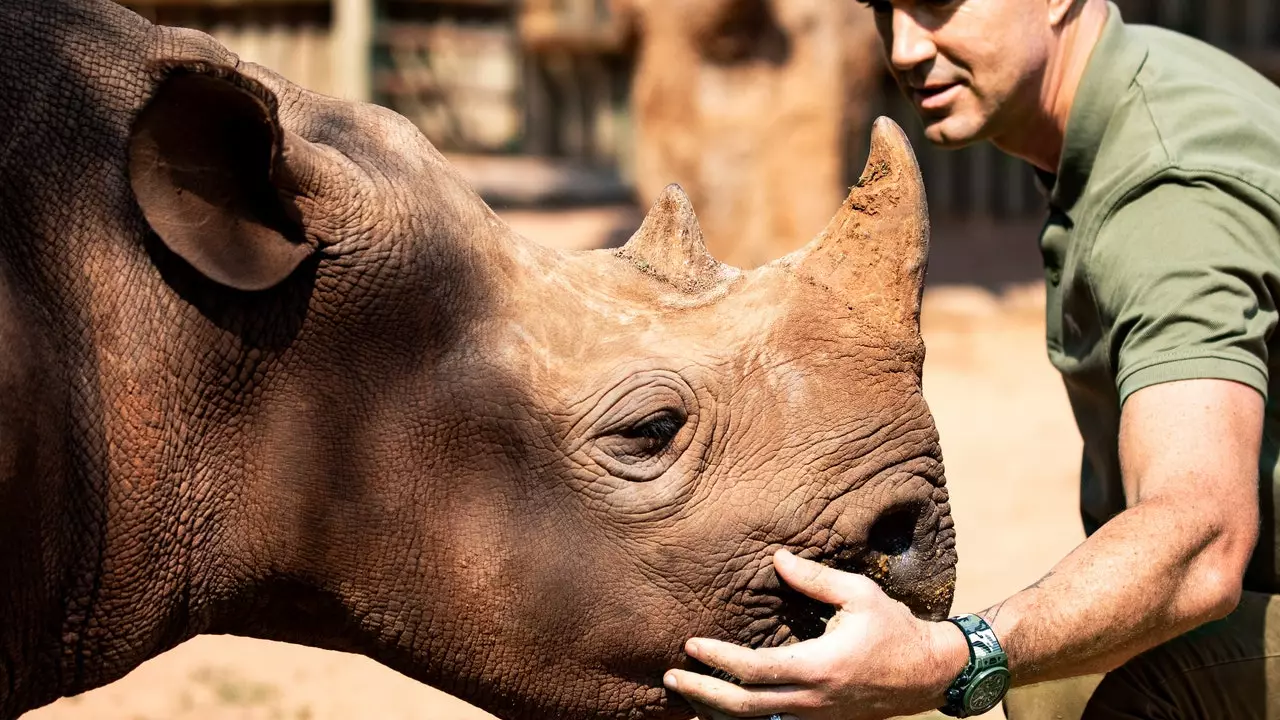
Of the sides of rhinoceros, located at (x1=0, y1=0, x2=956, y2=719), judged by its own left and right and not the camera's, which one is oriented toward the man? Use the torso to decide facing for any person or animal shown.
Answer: front

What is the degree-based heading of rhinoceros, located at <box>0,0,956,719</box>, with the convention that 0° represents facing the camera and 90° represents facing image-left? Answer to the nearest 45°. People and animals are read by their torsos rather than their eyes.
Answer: approximately 270°

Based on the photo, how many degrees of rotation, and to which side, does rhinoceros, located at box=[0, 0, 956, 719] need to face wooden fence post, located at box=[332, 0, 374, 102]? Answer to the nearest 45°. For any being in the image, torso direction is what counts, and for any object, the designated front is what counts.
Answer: approximately 90° to its left

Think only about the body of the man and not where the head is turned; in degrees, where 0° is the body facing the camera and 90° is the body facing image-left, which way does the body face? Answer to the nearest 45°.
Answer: approximately 90°

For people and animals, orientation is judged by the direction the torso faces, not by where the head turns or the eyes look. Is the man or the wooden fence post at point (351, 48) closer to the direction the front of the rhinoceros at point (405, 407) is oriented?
the man

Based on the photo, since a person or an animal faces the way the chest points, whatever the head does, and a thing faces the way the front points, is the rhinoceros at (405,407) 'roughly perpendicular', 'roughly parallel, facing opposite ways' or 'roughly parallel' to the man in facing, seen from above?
roughly parallel, facing opposite ways

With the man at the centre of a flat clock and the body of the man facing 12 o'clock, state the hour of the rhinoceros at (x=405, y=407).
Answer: The rhinoceros is roughly at 11 o'clock from the man.

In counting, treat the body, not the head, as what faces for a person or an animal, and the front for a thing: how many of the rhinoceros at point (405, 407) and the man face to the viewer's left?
1
